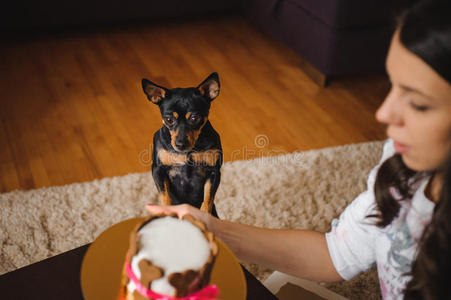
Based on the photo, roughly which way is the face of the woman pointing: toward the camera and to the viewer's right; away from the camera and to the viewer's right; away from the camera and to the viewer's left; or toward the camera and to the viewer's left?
toward the camera and to the viewer's left

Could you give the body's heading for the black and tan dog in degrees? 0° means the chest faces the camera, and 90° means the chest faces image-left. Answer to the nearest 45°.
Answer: approximately 0°

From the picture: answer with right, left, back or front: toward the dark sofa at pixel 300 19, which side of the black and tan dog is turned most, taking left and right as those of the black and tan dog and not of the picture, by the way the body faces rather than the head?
back
